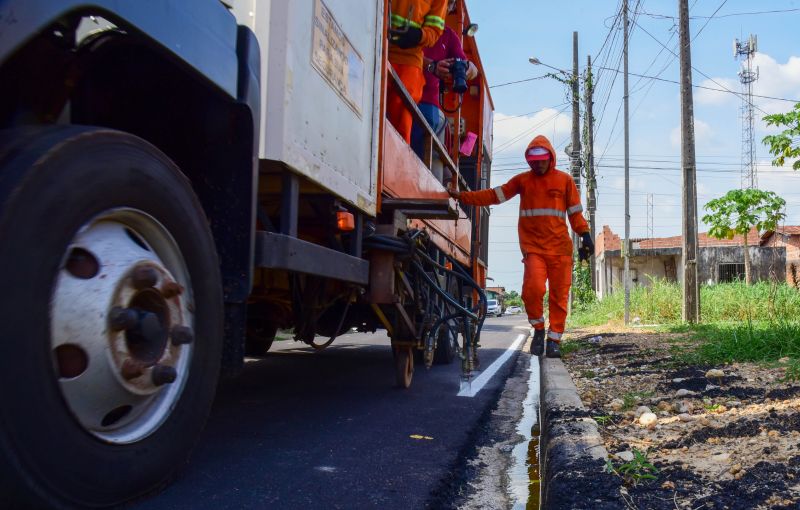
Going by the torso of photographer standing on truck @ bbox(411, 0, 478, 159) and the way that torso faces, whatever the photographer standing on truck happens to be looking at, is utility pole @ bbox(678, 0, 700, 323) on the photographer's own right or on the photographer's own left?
on the photographer's own left

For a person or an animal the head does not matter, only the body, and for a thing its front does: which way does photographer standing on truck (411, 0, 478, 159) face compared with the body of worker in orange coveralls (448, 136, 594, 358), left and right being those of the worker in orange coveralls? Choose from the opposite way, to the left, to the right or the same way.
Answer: to the left

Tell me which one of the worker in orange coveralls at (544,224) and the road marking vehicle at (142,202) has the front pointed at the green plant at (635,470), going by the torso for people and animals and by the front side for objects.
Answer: the worker in orange coveralls

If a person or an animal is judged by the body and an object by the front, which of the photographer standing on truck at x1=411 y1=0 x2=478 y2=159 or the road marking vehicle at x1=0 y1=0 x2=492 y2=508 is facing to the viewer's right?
the photographer standing on truck

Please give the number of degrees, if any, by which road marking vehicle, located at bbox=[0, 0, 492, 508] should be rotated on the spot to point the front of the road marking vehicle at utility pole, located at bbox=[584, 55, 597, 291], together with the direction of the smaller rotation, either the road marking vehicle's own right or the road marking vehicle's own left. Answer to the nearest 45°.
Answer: approximately 180°

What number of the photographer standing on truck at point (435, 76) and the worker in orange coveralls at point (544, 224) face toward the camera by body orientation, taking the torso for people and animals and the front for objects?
1

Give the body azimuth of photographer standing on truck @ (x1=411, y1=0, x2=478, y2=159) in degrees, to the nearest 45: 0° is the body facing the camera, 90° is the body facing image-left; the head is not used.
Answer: approximately 270°

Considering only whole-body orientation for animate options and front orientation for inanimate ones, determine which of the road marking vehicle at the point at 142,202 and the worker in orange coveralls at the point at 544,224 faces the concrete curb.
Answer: the worker in orange coveralls

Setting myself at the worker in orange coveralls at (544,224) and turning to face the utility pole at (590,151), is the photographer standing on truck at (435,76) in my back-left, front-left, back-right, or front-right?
back-left

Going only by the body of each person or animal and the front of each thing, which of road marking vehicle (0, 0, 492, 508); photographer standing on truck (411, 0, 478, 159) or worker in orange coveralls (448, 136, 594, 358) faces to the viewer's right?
the photographer standing on truck
